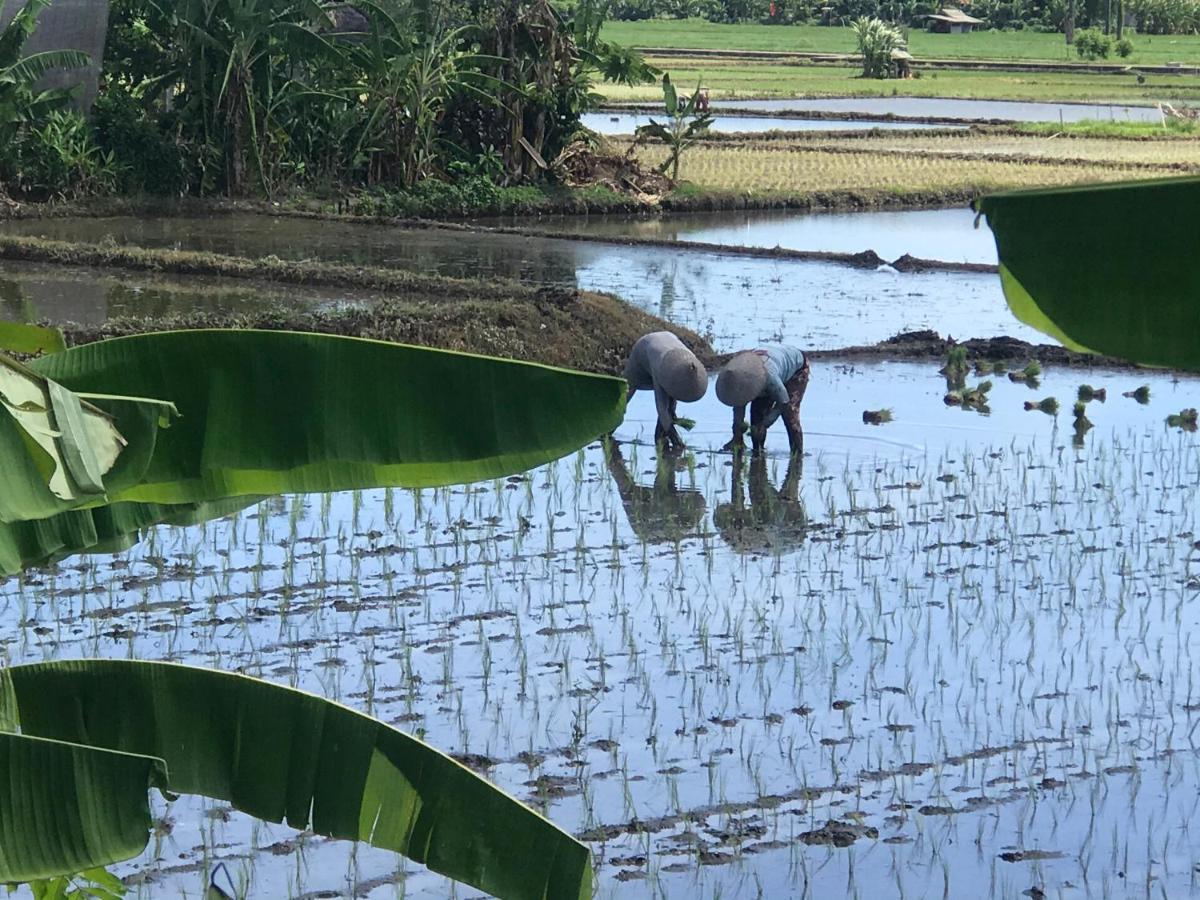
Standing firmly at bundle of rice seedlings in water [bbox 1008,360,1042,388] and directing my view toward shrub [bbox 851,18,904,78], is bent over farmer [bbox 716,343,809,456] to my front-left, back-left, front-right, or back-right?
back-left

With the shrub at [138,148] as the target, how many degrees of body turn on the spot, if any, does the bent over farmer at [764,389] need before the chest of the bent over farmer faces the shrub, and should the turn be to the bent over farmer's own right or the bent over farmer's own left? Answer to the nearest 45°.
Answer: approximately 90° to the bent over farmer's own right

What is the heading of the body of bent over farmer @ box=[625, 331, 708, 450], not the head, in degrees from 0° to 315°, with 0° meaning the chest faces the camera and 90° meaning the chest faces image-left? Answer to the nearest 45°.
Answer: approximately 315°

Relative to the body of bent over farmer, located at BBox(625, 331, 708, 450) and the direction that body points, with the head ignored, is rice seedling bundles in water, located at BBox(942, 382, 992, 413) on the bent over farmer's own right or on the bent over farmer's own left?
on the bent over farmer's own left

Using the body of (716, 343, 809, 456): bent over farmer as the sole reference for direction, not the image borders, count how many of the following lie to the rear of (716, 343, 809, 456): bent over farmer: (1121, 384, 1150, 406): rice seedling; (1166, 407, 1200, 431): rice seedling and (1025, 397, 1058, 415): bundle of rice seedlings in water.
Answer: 3

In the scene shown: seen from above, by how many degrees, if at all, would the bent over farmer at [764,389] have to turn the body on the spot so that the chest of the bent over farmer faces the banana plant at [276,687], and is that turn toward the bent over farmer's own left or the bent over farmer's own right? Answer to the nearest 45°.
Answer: approximately 45° to the bent over farmer's own left

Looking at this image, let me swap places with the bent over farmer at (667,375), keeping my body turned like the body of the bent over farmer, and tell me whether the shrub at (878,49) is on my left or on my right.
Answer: on my left

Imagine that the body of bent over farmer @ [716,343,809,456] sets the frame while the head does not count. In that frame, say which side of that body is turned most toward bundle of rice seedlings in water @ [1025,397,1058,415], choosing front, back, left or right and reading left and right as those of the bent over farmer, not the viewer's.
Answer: back

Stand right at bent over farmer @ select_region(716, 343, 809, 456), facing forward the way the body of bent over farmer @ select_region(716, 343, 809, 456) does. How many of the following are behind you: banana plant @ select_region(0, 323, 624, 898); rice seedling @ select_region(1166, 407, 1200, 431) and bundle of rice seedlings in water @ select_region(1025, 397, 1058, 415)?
2
